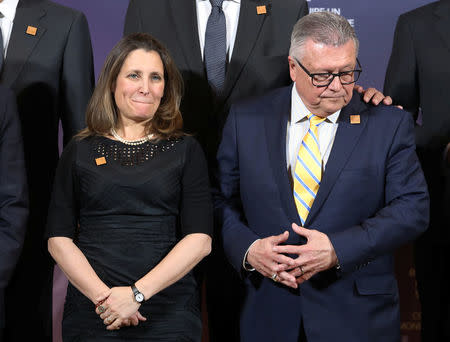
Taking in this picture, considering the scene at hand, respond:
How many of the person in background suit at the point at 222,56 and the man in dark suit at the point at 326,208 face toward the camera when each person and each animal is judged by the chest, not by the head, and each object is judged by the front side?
2

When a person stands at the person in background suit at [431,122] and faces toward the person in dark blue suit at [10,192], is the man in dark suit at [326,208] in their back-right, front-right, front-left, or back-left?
front-left

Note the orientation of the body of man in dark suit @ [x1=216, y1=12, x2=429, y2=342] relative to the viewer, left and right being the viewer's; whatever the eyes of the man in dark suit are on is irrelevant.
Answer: facing the viewer

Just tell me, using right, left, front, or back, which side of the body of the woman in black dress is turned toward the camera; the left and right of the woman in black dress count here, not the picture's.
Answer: front

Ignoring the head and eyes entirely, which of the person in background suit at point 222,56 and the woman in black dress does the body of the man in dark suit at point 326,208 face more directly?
the woman in black dress

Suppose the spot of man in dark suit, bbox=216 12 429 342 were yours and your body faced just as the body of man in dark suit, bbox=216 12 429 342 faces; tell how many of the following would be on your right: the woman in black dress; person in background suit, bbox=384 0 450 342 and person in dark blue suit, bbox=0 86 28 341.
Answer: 2

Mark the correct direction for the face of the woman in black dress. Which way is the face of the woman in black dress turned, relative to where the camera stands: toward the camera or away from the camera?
toward the camera

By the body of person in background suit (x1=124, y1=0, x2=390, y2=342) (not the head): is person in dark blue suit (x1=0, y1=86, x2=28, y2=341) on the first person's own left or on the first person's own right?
on the first person's own right

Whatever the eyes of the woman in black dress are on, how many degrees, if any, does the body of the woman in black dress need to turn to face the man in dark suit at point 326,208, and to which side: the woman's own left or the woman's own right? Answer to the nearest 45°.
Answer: approximately 90° to the woman's own left

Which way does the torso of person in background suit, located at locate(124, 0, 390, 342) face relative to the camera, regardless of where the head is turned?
toward the camera

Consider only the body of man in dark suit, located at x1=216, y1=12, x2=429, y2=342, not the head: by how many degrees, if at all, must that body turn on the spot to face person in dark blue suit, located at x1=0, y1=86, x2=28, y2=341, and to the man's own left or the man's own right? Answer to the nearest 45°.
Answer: approximately 90° to the man's own right

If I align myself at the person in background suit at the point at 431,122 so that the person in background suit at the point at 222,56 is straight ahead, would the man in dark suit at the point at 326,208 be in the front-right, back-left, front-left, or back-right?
front-left

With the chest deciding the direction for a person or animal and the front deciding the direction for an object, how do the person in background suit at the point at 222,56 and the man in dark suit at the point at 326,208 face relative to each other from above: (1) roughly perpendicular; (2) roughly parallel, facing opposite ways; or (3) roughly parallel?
roughly parallel

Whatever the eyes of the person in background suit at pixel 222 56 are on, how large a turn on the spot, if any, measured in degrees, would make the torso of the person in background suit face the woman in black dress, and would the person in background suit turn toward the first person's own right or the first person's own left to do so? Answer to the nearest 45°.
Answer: approximately 45° to the first person's own right

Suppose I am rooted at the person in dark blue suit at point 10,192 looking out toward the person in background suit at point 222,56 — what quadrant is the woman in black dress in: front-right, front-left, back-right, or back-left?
front-right

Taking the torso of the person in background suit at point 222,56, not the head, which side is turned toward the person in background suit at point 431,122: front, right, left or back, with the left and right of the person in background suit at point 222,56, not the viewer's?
left

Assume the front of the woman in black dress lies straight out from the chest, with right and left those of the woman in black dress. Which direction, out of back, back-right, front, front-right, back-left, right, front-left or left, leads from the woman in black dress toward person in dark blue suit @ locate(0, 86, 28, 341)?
right
